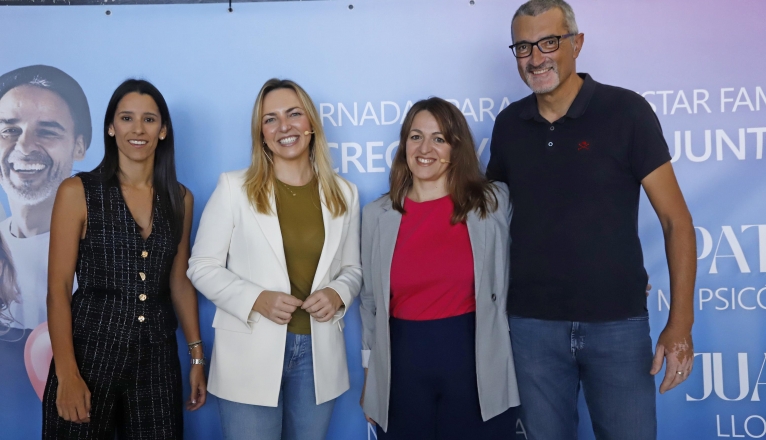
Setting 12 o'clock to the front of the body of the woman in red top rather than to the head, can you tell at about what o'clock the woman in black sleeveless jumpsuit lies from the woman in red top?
The woman in black sleeveless jumpsuit is roughly at 3 o'clock from the woman in red top.

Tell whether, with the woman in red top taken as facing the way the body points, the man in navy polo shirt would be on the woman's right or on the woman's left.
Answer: on the woman's left

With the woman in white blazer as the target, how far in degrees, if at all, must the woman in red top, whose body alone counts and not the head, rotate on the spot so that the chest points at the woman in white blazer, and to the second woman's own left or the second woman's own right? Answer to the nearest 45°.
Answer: approximately 90° to the second woman's own right

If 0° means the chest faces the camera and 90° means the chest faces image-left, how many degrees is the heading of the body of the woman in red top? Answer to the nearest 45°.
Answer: approximately 0°
